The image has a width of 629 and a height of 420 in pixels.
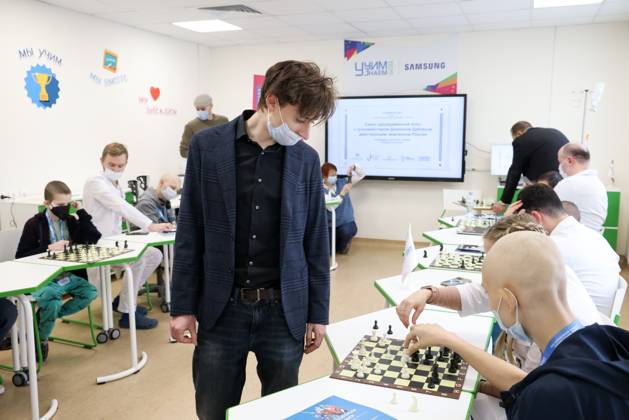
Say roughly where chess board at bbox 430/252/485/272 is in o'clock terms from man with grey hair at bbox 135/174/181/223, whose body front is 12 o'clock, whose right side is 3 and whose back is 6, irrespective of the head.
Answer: The chess board is roughly at 12 o'clock from the man with grey hair.

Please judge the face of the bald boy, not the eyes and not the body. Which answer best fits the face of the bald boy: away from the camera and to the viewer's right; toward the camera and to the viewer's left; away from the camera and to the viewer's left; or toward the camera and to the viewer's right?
away from the camera and to the viewer's left

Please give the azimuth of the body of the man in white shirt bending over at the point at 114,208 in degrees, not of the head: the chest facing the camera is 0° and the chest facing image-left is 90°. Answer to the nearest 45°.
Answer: approximately 315°

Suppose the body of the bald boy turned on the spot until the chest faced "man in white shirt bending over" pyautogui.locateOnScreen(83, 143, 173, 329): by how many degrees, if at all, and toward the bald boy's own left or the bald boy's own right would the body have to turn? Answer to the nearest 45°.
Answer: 0° — they already face them

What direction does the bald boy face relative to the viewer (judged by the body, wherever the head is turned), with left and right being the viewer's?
facing away from the viewer and to the left of the viewer

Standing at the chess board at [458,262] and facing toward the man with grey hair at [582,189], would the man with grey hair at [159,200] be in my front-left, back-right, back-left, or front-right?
back-left
